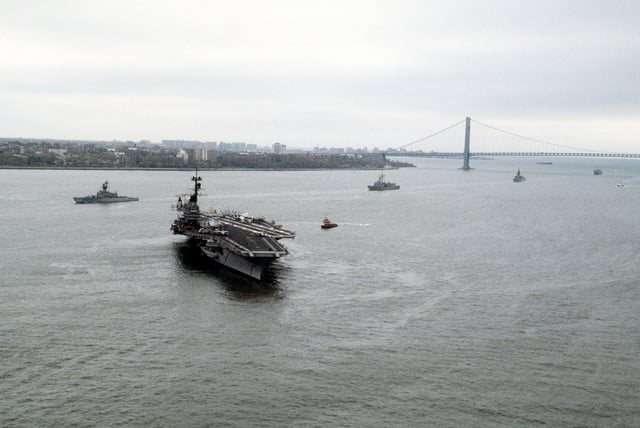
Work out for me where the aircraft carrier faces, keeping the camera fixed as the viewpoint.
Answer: facing the viewer and to the right of the viewer
